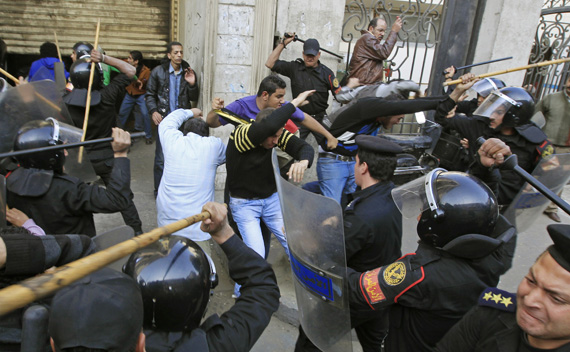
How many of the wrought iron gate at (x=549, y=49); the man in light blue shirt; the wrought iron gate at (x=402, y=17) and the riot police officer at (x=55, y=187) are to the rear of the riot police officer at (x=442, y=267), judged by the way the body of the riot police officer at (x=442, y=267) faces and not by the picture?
0

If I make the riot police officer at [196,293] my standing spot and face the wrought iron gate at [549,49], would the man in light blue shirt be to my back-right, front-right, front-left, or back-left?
front-left

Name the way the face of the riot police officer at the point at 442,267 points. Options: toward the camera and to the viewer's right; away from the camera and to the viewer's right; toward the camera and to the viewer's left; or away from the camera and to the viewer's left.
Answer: away from the camera and to the viewer's left

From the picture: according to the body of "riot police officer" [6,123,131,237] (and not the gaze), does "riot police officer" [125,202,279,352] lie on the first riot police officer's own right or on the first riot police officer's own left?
on the first riot police officer's own right

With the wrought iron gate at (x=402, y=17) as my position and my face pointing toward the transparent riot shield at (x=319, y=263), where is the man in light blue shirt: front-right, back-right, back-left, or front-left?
front-right

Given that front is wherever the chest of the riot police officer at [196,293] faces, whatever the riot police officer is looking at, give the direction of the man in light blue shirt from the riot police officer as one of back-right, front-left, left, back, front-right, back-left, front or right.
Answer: front-right

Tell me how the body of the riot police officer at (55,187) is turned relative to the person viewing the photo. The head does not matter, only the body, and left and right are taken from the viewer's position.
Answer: facing away from the viewer and to the right of the viewer

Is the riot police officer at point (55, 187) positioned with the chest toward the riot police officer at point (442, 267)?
no

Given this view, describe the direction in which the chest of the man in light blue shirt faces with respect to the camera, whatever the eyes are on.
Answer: away from the camera

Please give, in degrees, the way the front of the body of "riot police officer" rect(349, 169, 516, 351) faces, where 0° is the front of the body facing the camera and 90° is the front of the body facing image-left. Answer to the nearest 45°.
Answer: approximately 135°

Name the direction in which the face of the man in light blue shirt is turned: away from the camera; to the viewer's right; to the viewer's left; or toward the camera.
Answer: away from the camera

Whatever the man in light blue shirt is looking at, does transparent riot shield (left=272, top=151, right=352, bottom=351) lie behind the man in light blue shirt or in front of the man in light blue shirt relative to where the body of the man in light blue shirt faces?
behind

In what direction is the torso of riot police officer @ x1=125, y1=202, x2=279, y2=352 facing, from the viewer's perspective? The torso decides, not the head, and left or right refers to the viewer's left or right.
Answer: facing away from the viewer and to the left of the viewer

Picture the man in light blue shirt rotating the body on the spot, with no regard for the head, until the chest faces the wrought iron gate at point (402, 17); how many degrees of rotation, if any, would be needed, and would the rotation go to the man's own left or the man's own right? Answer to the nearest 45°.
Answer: approximately 45° to the man's own right

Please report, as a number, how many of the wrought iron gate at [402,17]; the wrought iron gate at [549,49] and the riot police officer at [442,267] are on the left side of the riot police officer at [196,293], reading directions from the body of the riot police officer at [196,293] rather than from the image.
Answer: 0

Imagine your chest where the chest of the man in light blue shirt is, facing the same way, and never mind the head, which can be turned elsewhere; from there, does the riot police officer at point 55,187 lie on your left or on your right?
on your left
